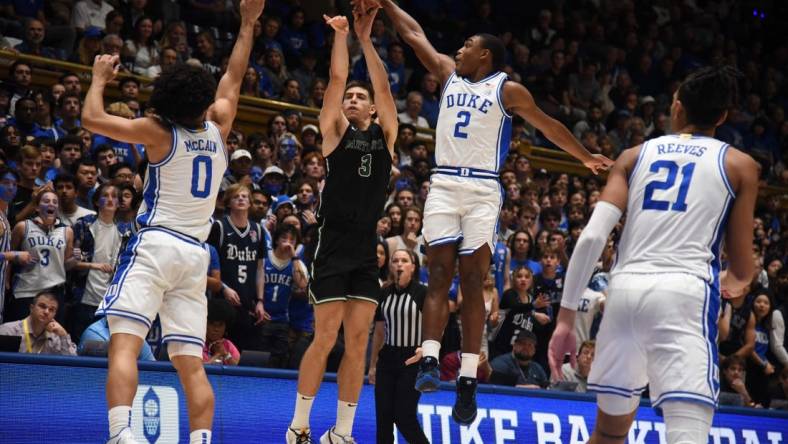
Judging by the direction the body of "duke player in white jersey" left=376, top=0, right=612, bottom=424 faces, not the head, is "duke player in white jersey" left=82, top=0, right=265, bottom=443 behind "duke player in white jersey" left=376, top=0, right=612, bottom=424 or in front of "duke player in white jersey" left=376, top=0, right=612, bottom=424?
in front

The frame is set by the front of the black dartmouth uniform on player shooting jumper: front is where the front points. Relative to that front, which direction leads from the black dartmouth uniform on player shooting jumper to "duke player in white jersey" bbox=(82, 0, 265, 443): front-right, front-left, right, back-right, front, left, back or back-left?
front-right

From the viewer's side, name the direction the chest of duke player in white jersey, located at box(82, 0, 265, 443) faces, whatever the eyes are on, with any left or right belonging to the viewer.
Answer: facing away from the viewer and to the left of the viewer

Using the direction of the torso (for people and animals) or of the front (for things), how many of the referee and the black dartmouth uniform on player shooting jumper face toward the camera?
2

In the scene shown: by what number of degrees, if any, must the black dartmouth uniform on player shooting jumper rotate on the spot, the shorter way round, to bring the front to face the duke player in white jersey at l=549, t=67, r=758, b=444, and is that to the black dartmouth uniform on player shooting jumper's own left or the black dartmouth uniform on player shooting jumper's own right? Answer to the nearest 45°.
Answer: approximately 45° to the black dartmouth uniform on player shooting jumper's own left

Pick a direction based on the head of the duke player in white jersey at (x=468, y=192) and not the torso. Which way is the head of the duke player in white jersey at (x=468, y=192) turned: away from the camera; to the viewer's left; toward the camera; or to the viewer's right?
to the viewer's left

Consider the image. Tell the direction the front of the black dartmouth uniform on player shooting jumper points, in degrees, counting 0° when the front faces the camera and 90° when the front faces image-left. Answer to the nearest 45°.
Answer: approximately 0°

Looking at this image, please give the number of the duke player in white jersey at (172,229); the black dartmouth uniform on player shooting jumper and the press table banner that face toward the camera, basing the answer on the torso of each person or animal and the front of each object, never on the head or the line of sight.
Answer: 2
